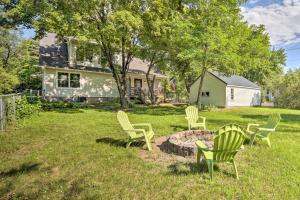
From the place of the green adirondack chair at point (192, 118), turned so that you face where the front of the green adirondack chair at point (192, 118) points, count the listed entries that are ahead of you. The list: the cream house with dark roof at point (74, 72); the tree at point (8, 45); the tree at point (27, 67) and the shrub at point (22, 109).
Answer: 0

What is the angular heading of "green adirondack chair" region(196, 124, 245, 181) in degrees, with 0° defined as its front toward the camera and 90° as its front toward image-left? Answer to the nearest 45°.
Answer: approximately 135°

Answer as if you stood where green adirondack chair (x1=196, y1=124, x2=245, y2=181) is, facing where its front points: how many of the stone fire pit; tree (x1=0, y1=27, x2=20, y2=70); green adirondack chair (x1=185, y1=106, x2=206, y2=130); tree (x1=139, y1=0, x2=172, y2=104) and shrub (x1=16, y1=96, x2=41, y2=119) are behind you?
0

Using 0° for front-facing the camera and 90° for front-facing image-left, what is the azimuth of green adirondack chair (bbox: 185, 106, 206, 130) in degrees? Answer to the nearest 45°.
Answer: approximately 315°

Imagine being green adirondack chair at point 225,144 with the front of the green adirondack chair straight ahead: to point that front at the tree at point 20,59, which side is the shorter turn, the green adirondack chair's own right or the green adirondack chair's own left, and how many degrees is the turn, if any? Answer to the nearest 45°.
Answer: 0° — it already faces it

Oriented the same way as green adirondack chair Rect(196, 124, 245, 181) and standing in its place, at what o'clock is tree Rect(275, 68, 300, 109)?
The tree is roughly at 2 o'clock from the green adirondack chair.

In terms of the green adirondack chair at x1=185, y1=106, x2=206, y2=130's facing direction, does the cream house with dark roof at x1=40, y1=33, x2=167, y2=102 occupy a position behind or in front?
behind

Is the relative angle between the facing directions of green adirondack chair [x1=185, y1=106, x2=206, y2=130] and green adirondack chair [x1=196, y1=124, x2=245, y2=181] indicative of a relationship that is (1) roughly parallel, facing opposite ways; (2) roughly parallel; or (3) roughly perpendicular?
roughly parallel, facing opposite ways

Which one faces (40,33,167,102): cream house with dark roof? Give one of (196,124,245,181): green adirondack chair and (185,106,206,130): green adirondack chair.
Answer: (196,124,245,181): green adirondack chair

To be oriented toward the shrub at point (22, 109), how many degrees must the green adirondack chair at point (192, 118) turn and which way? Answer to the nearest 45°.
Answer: approximately 135° to its right

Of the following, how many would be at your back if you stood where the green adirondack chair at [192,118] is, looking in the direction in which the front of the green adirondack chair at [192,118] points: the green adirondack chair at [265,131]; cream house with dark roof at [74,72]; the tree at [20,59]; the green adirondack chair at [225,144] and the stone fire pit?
2

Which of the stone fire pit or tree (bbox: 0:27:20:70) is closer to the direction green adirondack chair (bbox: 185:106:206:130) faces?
the stone fire pit

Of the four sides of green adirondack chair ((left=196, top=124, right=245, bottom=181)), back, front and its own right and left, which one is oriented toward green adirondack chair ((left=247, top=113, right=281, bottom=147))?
right

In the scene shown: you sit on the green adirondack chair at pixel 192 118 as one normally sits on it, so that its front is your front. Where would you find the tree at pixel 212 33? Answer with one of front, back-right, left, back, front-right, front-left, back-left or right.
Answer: back-left

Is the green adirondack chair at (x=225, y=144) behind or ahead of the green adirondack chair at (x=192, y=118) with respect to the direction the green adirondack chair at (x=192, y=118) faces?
ahead

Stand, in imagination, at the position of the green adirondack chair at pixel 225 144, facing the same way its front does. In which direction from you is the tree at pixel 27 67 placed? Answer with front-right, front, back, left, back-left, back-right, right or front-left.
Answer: front

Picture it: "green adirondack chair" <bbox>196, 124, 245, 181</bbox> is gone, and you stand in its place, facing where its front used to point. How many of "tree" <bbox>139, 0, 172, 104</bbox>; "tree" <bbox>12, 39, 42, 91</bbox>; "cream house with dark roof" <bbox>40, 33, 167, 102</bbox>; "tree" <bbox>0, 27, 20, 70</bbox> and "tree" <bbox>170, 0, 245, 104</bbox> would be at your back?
0

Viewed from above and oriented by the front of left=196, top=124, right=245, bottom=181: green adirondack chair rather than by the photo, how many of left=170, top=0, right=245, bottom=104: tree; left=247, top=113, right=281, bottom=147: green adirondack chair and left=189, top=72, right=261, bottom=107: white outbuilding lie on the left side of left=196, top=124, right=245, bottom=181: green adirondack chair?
0

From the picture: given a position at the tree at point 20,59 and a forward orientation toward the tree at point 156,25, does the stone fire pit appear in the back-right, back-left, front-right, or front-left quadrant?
front-right
